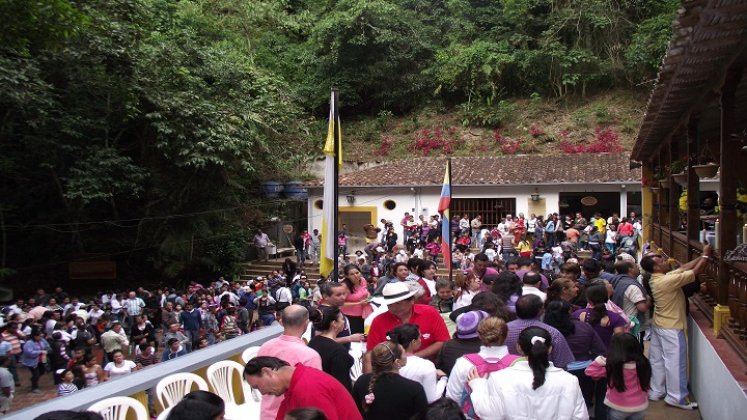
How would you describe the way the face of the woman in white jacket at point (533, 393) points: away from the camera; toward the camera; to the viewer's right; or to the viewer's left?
away from the camera

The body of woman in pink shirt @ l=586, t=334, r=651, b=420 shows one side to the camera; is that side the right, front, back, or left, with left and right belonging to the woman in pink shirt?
back

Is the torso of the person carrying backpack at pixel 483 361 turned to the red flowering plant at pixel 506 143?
yes

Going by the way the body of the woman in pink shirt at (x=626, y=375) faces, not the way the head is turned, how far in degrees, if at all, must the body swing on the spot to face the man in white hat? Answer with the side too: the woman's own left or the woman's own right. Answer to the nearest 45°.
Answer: approximately 90° to the woman's own left

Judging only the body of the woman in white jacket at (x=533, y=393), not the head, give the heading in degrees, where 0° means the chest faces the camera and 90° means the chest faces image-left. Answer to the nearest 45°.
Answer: approximately 180°

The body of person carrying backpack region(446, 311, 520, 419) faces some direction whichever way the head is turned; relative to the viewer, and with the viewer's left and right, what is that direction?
facing away from the viewer
